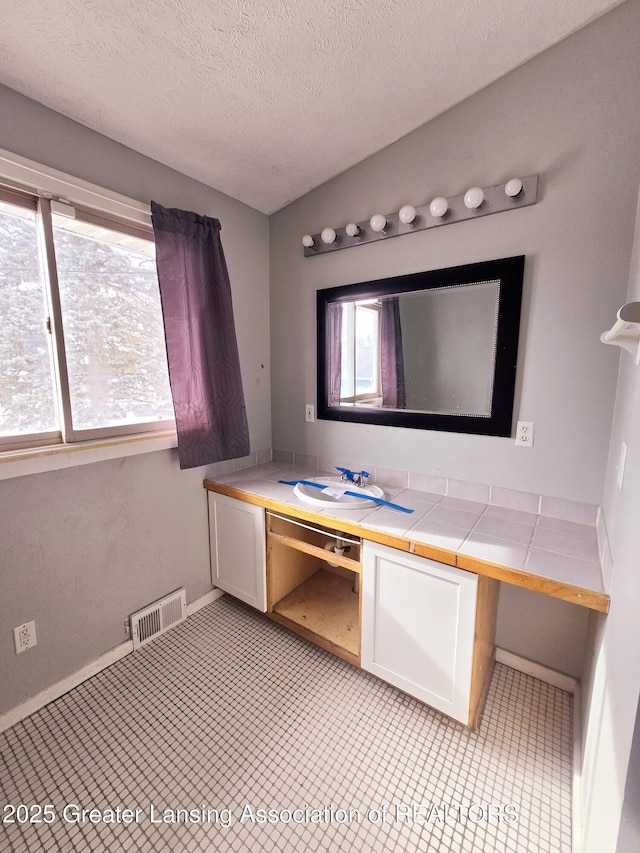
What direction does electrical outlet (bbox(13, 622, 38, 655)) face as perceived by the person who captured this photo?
facing the viewer and to the right of the viewer

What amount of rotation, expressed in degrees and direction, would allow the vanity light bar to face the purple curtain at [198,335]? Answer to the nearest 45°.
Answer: approximately 45° to its right

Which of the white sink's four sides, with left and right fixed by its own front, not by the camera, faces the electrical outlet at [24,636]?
front

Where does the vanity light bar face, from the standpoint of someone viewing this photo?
facing the viewer and to the left of the viewer

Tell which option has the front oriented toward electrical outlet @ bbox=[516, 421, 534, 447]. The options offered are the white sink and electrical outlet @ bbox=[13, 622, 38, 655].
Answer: electrical outlet @ bbox=[13, 622, 38, 655]

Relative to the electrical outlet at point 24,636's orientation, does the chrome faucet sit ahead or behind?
ahead
